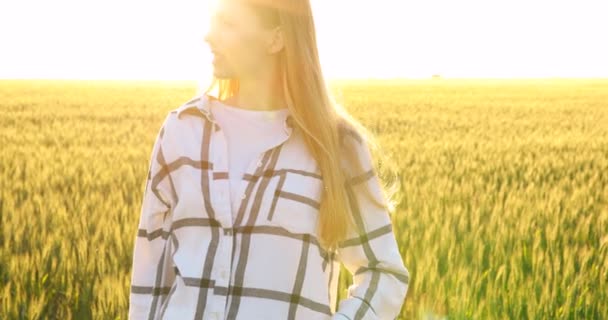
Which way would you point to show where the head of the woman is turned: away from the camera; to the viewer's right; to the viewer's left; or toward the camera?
to the viewer's left

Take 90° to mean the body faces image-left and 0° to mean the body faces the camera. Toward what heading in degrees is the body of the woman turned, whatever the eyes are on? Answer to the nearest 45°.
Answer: approximately 45°
